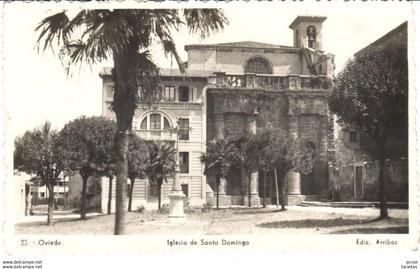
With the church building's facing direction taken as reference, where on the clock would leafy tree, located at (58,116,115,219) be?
The leafy tree is roughly at 1 o'clock from the church building.

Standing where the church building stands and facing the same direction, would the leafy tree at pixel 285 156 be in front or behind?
in front

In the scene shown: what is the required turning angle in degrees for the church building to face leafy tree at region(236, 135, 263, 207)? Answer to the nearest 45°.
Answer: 0° — it already faces it

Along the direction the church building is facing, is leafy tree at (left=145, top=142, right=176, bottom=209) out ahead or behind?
ahead

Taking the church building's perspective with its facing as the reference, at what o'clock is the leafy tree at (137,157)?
The leafy tree is roughly at 1 o'clock from the church building.

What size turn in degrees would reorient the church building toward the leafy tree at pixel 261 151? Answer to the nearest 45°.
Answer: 0° — it already faces it

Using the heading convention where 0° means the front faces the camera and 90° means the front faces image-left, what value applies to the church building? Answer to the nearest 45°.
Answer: approximately 0°
